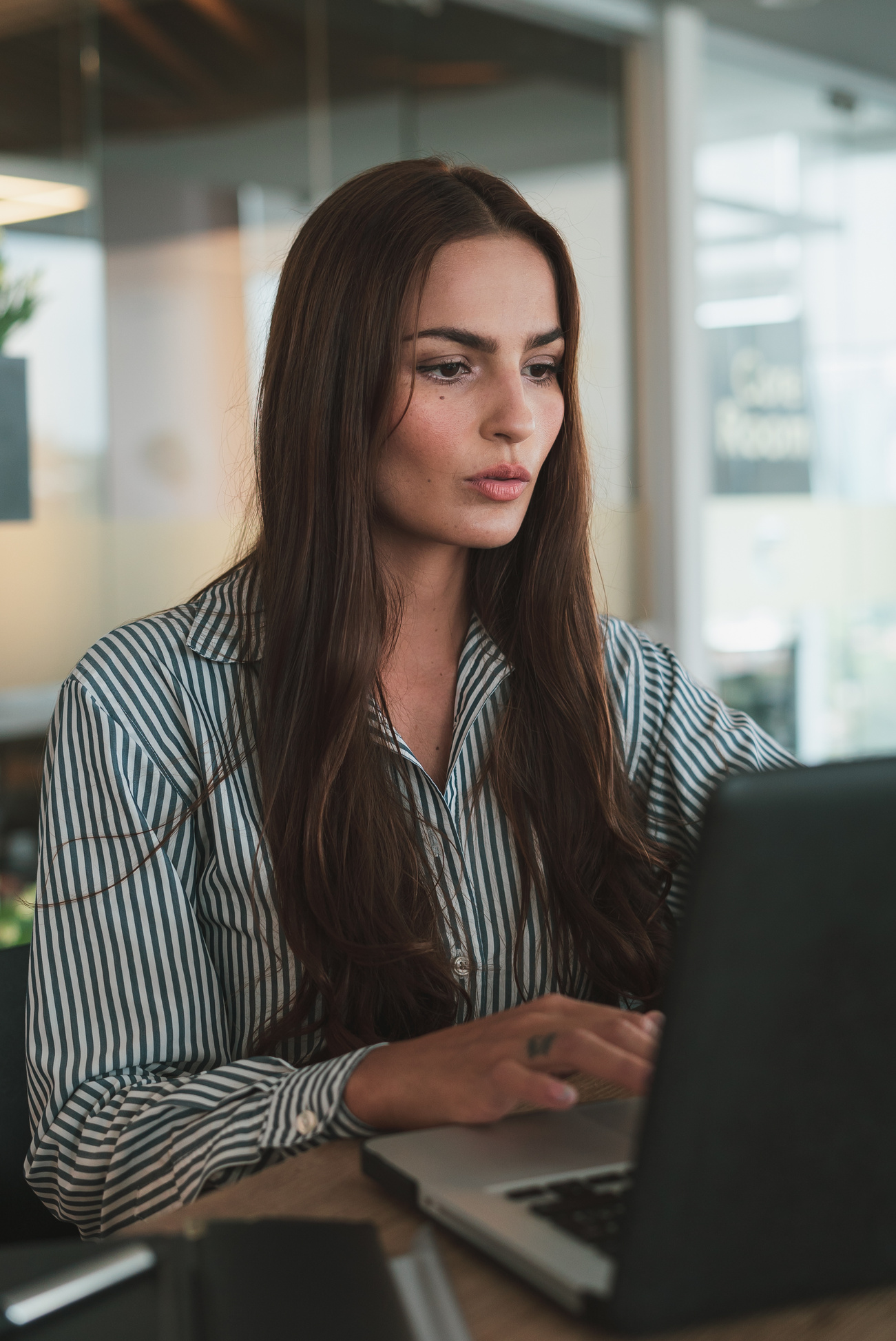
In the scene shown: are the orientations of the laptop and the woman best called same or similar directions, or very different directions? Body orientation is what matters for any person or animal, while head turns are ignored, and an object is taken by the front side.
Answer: very different directions

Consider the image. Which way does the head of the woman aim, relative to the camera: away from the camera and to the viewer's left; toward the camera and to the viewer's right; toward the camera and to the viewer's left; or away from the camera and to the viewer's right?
toward the camera and to the viewer's right

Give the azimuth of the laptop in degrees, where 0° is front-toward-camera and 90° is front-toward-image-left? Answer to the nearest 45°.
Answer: approximately 135°

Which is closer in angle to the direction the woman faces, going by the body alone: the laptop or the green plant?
the laptop

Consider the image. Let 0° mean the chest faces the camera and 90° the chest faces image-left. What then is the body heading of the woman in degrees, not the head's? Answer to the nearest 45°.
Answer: approximately 315°

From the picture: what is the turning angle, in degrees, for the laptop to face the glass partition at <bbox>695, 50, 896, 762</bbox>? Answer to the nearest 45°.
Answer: approximately 45° to its right
